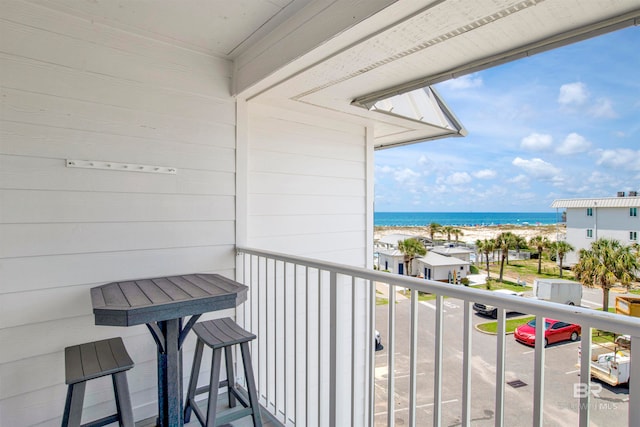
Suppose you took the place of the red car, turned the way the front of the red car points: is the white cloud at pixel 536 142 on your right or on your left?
on your right

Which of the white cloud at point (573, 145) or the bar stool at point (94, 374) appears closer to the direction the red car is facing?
the bar stool

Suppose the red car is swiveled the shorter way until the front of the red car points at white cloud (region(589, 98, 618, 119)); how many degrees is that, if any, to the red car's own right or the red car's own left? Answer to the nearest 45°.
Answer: approximately 135° to the red car's own right

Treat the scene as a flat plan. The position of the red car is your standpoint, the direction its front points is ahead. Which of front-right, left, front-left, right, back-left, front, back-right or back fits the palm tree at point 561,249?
back-right

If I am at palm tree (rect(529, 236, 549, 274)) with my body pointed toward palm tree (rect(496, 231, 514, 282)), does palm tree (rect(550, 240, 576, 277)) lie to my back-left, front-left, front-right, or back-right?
back-left

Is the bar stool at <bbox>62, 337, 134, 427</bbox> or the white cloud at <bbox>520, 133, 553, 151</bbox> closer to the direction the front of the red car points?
the bar stool

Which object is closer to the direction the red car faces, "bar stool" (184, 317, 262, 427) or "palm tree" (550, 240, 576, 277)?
the bar stool

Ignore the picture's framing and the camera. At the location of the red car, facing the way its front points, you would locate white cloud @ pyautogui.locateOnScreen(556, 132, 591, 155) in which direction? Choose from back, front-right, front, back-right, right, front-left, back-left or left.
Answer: back-right

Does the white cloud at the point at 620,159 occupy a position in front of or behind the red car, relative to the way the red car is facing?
behind

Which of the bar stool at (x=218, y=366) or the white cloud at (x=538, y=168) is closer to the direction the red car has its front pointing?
the bar stool

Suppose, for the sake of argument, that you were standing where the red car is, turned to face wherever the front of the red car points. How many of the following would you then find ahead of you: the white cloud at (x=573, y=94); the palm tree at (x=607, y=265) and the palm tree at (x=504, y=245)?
0

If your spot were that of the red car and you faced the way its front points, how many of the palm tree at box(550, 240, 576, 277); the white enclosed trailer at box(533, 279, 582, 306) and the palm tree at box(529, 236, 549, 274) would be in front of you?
0

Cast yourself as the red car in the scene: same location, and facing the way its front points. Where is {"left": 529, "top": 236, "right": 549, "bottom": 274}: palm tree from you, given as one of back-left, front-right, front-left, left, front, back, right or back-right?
back-right

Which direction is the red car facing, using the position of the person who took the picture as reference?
facing the viewer and to the left of the viewer

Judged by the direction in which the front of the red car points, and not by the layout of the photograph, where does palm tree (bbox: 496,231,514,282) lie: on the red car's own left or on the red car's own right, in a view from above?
on the red car's own right

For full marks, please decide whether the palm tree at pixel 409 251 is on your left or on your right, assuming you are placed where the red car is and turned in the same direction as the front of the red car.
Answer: on your right

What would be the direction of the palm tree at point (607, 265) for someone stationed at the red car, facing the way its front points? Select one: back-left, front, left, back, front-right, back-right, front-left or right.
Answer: back-right

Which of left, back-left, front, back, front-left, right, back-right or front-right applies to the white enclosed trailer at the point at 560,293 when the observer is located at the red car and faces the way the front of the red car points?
back-right

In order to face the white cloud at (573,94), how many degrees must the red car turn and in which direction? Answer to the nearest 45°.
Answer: approximately 135° to its right

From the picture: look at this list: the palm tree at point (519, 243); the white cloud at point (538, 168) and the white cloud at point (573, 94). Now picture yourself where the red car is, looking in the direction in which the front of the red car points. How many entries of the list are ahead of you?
0
